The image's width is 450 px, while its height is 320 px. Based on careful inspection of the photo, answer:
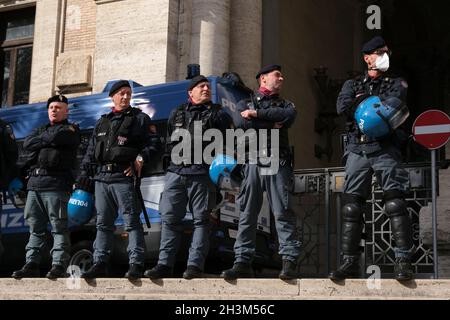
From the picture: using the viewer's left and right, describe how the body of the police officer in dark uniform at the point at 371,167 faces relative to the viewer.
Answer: facing the viewer

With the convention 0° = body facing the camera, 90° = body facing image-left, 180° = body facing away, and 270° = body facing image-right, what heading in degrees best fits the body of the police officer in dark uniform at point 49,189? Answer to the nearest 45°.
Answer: approximately 45°

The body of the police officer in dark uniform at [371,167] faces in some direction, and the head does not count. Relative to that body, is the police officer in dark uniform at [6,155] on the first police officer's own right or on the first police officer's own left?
on the first police officer's own right

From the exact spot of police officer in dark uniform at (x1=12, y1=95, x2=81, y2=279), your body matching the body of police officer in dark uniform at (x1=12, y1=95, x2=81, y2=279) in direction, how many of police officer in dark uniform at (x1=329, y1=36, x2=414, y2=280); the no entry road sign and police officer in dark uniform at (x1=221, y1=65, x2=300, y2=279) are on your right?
0

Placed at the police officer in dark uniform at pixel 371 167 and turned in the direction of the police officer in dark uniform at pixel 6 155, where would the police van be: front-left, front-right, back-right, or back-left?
front-right

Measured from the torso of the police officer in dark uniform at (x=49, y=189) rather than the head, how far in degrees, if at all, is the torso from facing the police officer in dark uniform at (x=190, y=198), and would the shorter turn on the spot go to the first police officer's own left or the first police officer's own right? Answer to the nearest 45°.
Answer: approximately 90° to the first police officer's own left

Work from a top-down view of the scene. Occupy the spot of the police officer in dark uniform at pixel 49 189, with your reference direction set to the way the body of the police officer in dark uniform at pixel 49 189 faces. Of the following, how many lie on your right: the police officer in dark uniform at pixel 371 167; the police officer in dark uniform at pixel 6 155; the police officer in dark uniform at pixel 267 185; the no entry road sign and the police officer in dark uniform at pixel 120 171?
1

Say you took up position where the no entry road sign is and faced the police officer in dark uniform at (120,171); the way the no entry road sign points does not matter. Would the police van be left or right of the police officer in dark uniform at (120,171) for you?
right

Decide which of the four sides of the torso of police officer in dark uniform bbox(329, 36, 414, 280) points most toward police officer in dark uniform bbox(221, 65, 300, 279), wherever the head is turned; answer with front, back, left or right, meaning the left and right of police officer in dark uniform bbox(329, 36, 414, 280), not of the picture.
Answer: right

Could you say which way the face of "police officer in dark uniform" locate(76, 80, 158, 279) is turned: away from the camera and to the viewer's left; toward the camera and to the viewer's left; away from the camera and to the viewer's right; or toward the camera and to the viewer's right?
toward the camera and to the viewer's right

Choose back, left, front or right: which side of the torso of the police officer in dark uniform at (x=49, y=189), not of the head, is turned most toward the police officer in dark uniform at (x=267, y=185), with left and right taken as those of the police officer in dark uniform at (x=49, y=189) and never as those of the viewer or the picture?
left

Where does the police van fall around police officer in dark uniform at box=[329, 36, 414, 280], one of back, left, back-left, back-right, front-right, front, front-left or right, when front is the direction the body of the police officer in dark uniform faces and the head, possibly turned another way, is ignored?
back-right

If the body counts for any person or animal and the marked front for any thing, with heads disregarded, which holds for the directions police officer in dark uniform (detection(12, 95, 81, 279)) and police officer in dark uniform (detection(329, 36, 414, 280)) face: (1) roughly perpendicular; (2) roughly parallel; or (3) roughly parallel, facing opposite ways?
roughly parallel
